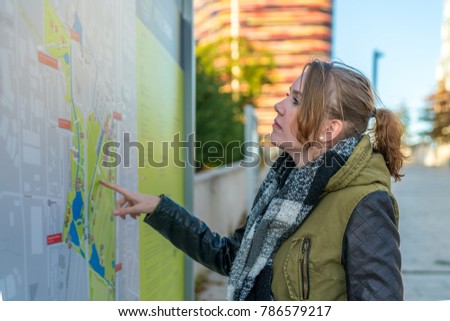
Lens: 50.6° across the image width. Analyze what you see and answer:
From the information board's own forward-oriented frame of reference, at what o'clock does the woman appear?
The woman is roughly at 11 o'clock from the information board.

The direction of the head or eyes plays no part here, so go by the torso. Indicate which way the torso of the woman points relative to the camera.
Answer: to the viewer's left

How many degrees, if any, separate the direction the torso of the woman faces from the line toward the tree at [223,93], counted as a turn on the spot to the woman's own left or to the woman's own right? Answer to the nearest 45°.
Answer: approximately 90° to the woman's own right

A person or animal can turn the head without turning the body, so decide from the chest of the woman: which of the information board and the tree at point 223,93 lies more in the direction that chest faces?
the information board

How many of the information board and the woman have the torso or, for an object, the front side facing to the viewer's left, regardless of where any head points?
1

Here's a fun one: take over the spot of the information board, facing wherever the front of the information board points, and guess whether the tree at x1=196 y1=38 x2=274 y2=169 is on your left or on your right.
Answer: on your left

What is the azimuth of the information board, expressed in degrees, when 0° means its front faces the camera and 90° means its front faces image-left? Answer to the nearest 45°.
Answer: approximately 315°

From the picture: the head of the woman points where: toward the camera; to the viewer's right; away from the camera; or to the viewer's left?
to the viewer's left

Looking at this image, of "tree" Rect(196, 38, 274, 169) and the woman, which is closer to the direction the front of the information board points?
the woman

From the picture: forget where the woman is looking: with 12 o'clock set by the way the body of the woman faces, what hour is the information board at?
The information board is roughly at 12 o'clock from the woman.
